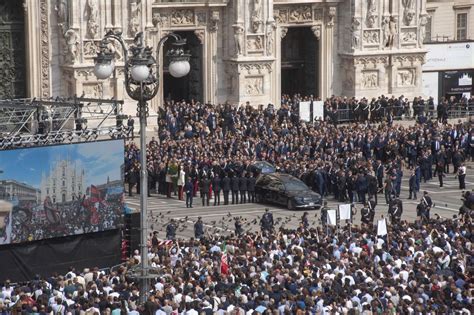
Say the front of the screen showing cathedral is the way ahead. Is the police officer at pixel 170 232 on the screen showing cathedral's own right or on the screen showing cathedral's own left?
on the screen showing cathedral's own left

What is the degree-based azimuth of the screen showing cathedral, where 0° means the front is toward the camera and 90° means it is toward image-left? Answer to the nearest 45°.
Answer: approximately 315°

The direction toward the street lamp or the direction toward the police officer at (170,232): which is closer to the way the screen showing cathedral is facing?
the street lamp
